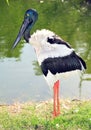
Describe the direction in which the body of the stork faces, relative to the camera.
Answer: to the viewer's left
